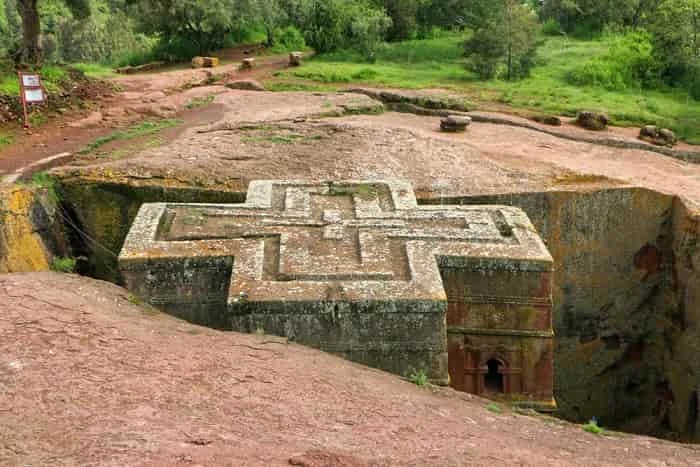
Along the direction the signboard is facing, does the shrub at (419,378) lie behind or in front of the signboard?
in front

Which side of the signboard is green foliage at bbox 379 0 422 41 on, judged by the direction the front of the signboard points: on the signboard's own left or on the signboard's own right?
on the signboard's own left

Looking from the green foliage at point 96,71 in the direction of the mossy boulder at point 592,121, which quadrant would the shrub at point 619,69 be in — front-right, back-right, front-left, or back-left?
front-left

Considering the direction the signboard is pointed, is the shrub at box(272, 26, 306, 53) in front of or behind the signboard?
behind

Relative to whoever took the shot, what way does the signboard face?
facing the viewer

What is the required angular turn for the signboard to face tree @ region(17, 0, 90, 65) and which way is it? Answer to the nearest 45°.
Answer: approximately 180°

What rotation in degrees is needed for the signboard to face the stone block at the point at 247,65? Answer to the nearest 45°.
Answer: approximately 135° to its left

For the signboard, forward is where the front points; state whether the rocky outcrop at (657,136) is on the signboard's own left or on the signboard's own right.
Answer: on the signboard's own left

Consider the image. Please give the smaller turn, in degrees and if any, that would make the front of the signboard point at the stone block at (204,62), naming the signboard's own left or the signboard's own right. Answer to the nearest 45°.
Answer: approximately 135° to the signboard's own left

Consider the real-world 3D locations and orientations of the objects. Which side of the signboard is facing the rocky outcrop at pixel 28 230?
front

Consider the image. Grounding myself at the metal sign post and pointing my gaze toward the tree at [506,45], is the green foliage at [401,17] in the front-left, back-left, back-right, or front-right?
front-left

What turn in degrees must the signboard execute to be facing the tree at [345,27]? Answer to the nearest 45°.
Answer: approximately 135° to its left

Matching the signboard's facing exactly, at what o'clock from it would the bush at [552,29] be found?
The bush is roughly at 8 o'clock from the signboard.

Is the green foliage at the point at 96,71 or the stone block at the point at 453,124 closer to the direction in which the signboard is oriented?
the stone block

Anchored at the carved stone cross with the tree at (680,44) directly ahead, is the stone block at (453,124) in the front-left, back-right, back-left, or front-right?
front-left

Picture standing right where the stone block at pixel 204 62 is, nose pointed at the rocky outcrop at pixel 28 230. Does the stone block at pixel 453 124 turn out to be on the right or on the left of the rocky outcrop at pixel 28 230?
left
